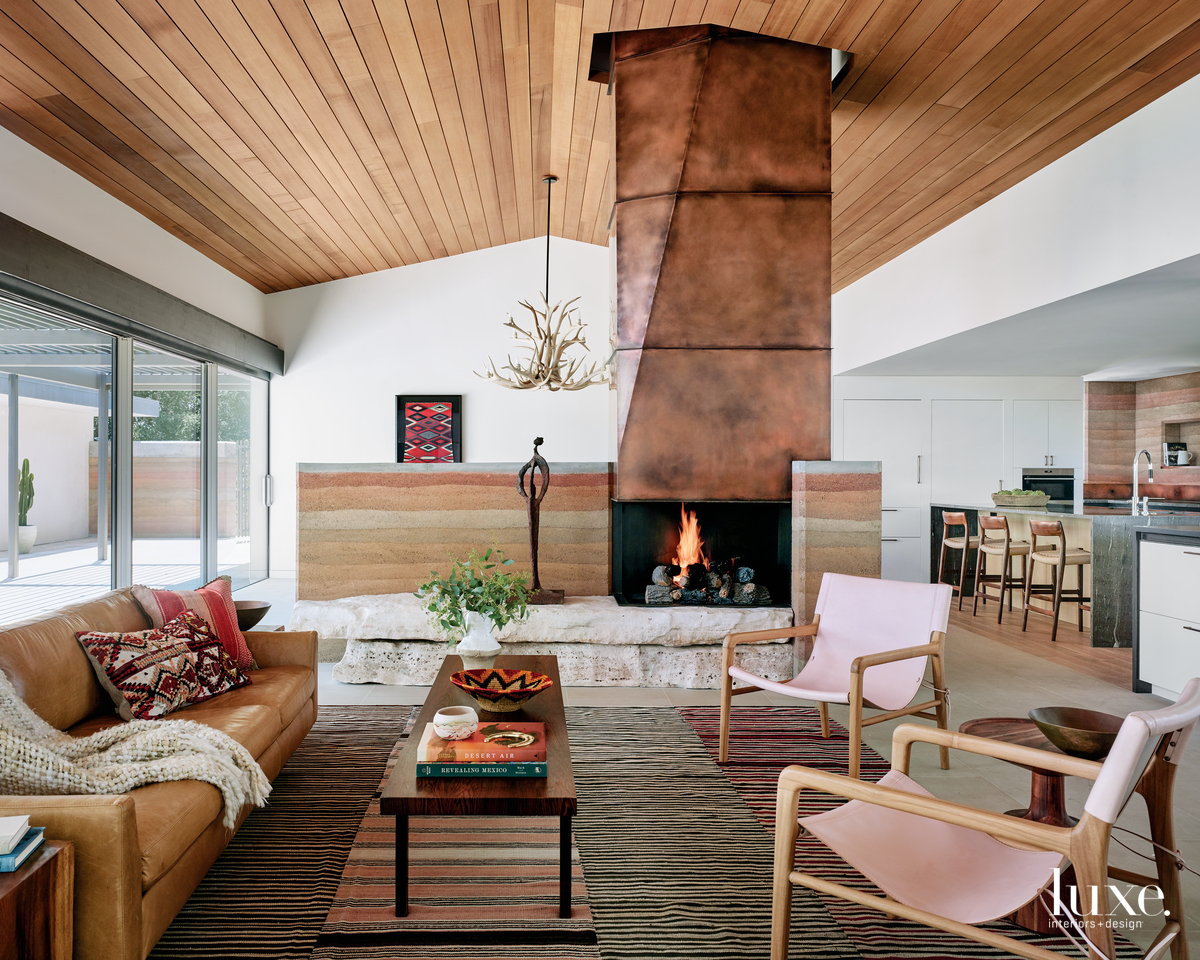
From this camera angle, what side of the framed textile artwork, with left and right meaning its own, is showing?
front

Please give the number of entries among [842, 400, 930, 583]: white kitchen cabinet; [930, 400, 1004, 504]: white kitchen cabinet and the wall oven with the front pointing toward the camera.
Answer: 3

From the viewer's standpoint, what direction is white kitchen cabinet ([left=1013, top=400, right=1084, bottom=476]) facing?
toward the camera

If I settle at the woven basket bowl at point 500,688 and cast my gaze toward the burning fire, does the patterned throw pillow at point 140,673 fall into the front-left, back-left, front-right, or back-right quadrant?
back-left

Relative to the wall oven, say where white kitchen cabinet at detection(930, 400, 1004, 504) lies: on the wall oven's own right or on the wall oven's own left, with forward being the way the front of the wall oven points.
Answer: on the wall oven's own right

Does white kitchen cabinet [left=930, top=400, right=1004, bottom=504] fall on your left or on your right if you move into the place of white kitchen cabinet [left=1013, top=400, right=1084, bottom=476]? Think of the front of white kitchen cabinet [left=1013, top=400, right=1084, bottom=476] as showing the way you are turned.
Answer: on your right

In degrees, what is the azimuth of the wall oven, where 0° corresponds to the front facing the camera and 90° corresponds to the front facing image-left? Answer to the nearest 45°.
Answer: approximately 0°

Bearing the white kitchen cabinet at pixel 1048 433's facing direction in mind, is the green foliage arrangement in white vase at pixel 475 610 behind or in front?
in front

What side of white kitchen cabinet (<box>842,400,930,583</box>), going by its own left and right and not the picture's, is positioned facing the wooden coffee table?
front

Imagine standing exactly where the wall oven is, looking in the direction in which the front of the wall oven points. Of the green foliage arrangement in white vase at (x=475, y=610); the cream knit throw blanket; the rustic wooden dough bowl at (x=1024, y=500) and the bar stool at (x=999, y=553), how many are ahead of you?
4

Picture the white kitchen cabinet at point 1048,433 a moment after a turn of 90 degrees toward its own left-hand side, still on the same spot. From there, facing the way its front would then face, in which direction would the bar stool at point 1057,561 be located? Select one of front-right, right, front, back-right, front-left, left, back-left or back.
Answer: right
